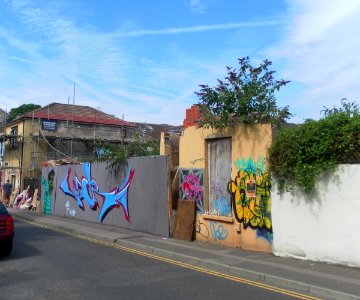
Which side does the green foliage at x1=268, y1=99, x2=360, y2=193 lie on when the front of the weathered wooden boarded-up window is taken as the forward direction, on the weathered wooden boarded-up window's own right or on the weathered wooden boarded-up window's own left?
on the weathered wooden boarded-up window's own left

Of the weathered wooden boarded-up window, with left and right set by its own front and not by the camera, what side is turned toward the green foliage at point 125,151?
right

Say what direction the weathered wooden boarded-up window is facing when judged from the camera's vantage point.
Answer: facing the viewer and to the left of the viewer
